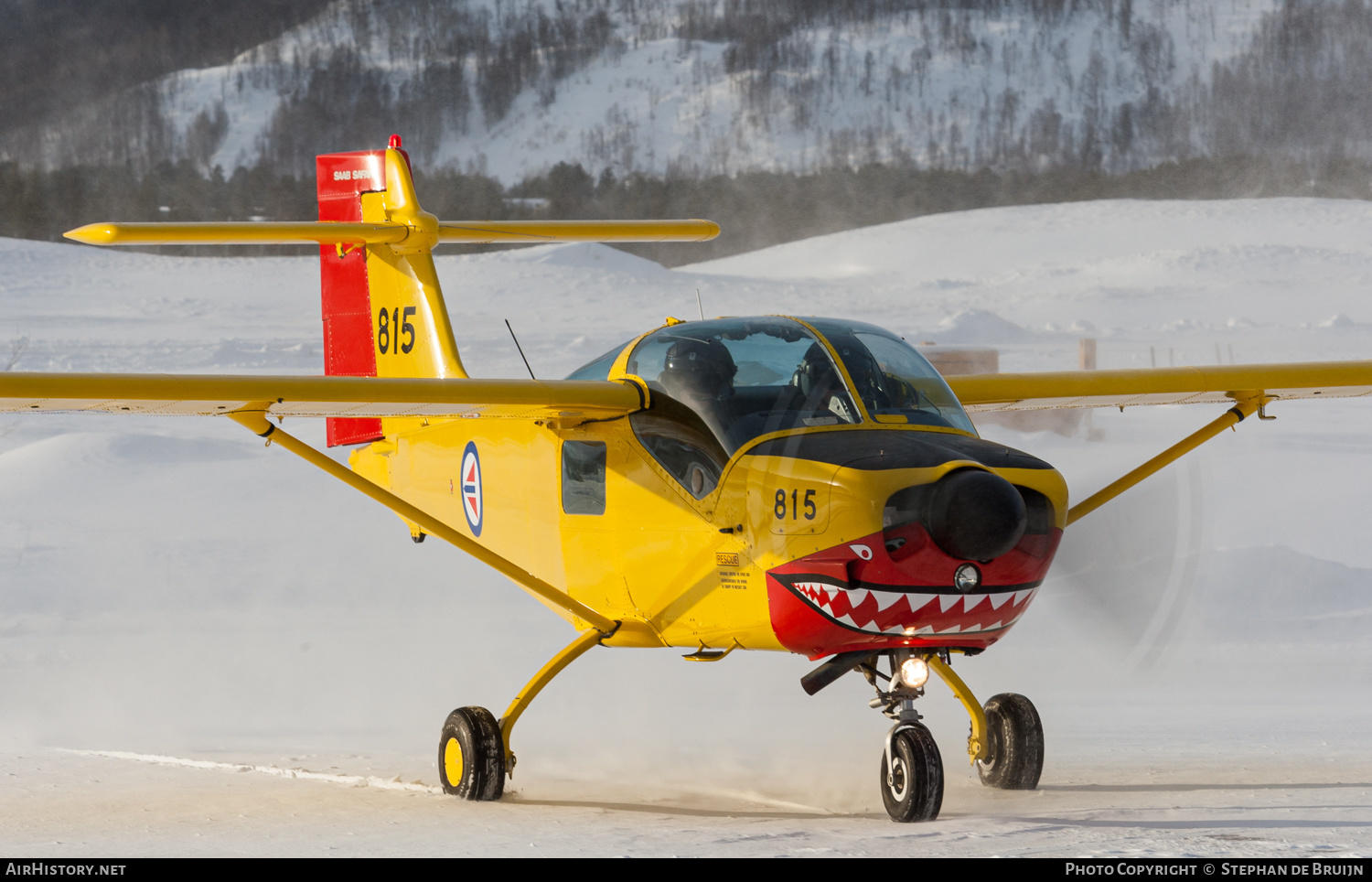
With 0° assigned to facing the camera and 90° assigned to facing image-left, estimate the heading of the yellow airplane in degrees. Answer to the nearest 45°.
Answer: approximately 315°
